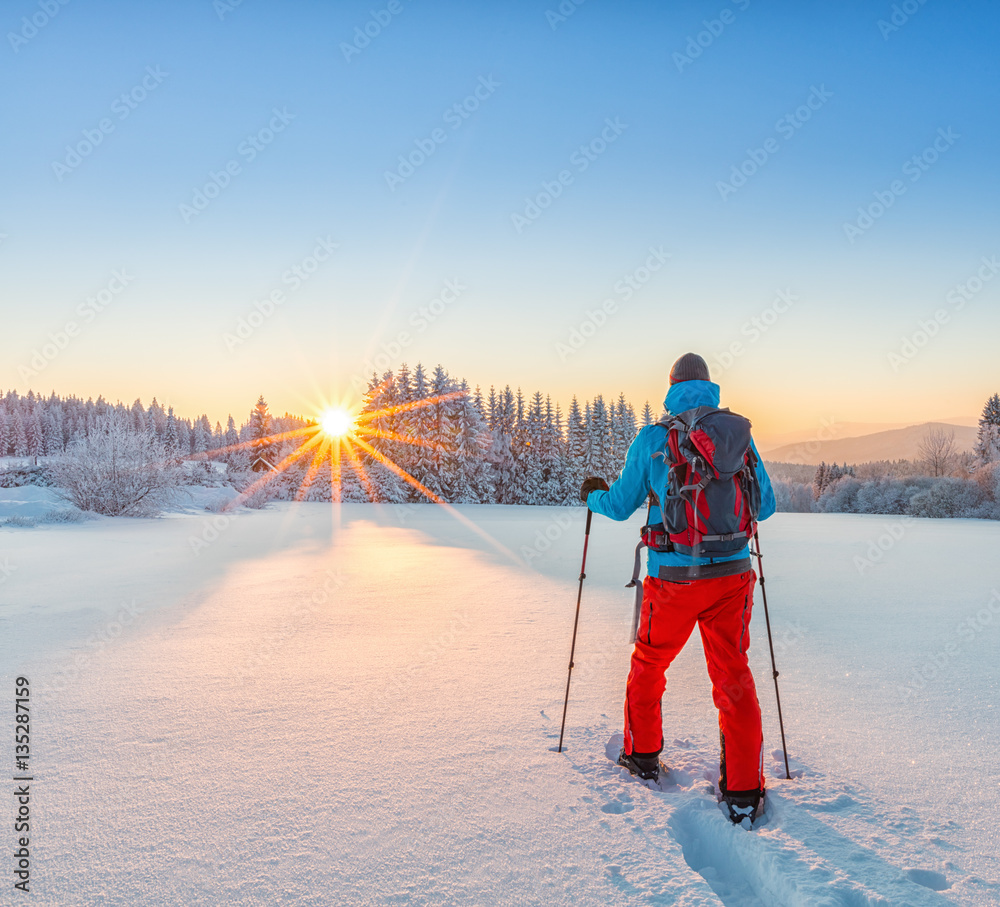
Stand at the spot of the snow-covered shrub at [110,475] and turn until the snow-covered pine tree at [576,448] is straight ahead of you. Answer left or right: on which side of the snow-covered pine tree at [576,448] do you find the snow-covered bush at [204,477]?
left

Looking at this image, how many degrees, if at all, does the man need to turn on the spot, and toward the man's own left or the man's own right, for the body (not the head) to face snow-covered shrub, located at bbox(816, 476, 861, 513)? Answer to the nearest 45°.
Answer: approximately 45° to the man's own right

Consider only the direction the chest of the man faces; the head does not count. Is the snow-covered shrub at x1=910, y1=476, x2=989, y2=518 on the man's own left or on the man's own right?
on the man's own right

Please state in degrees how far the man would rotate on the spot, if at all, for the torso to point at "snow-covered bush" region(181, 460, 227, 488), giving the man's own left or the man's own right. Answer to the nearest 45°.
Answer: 0° — they already face it

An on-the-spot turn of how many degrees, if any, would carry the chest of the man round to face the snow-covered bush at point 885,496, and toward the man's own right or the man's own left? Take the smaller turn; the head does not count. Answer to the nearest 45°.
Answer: approximately 45° to the man's own right

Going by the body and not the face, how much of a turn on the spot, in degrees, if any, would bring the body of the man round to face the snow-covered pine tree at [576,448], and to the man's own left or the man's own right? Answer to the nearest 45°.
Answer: approximately 45° to the man's own right

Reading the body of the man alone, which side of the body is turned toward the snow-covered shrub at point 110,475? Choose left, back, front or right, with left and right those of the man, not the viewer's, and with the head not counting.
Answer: front

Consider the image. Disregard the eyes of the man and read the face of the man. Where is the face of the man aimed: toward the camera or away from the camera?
away from the camera

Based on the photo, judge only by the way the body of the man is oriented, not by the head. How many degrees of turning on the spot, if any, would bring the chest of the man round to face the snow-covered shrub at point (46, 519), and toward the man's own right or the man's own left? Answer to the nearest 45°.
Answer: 0° — they already face it

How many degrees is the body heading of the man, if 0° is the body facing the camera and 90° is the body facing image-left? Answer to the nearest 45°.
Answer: approximately 135°

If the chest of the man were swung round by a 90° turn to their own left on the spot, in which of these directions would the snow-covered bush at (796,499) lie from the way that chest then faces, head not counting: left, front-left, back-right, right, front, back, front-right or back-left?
back-right

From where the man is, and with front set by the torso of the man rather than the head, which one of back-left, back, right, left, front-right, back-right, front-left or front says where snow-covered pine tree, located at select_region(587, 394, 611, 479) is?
front-right
